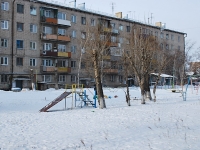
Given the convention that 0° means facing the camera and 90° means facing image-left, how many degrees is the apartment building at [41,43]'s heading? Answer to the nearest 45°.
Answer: approximately 315°
